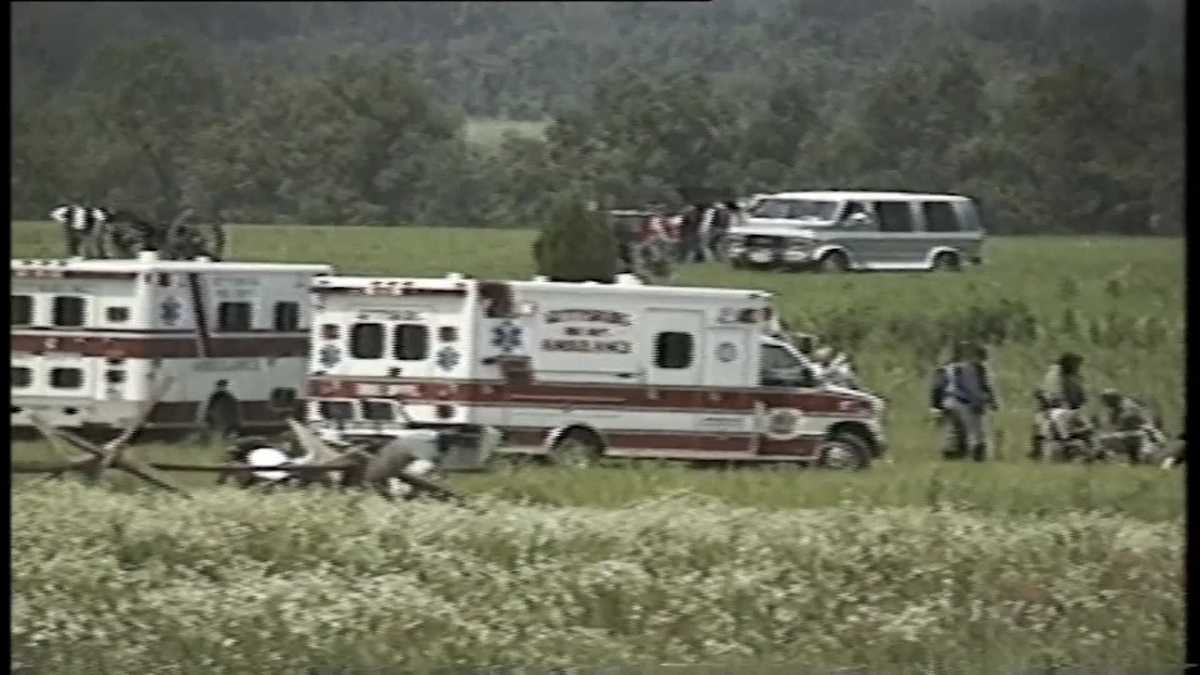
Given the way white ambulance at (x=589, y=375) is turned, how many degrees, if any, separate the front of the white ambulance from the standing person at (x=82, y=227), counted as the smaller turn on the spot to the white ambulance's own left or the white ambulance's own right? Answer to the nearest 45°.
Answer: approximately 135° to the white ambulance's own left

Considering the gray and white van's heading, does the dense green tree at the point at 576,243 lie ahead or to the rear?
ahead

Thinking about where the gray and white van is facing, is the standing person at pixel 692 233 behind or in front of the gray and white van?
in front

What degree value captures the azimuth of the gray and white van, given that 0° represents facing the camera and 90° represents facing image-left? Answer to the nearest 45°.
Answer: approximately 45°

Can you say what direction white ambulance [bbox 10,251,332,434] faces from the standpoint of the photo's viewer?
facing away from the viewer and to the right of the viewer

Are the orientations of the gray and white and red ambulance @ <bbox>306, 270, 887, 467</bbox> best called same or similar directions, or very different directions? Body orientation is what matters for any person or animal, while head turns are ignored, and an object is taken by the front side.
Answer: very different directions

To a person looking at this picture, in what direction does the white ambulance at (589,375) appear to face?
facing away from the viewer and to the right of the viewer

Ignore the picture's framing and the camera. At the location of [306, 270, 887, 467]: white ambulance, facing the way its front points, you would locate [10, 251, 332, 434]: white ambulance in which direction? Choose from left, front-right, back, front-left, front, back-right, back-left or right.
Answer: back-left
